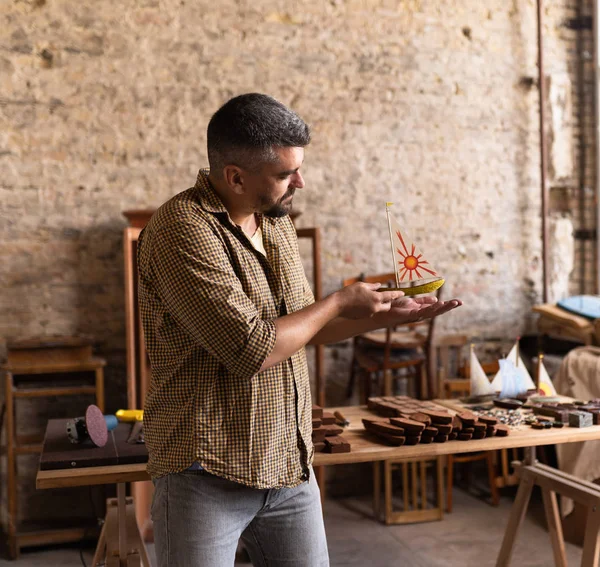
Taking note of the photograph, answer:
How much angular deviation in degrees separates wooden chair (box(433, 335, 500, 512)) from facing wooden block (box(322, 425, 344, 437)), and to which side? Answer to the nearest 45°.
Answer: approximately 45° to its right

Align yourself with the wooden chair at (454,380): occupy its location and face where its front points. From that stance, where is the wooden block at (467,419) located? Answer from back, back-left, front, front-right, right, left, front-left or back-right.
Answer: front-right

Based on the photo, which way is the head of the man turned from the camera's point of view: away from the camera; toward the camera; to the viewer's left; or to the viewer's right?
to the viewer's right

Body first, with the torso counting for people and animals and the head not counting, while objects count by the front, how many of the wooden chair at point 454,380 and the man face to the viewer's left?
0

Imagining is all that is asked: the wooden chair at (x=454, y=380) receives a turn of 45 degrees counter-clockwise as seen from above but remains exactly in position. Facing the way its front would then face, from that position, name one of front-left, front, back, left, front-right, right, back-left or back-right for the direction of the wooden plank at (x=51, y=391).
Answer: back-right

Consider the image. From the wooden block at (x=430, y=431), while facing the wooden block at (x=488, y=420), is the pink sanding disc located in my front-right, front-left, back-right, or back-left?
back-left

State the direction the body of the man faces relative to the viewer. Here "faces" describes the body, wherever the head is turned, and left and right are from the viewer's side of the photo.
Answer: facing the viewer and to the right of the viewer

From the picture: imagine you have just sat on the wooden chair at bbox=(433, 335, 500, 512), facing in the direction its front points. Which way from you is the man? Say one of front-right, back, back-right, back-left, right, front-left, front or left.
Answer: front-right

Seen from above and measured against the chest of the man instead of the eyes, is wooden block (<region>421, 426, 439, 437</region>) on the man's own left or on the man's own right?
on the man's own left

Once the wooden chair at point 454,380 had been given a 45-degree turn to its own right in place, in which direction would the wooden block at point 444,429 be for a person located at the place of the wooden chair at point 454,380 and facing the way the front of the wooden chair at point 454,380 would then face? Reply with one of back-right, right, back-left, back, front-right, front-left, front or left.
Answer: front

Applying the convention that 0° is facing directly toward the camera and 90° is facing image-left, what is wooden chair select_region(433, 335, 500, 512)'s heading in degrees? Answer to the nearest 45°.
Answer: approximately 315°
